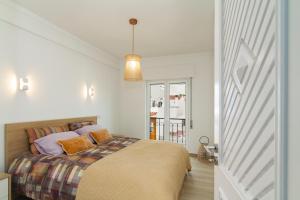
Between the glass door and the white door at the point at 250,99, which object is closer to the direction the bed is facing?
the white door

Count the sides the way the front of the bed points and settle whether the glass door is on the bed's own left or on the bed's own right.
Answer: on the bed's own left

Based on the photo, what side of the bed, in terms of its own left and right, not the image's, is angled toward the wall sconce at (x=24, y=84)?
back

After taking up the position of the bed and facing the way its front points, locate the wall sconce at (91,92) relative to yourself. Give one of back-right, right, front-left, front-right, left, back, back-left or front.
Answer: back-left

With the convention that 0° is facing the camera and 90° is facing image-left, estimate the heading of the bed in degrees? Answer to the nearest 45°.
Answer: approximately 315°

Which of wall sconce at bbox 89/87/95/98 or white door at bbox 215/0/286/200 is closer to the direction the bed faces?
the white door

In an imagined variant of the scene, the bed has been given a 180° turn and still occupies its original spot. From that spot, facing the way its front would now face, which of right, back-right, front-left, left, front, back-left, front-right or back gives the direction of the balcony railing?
right
